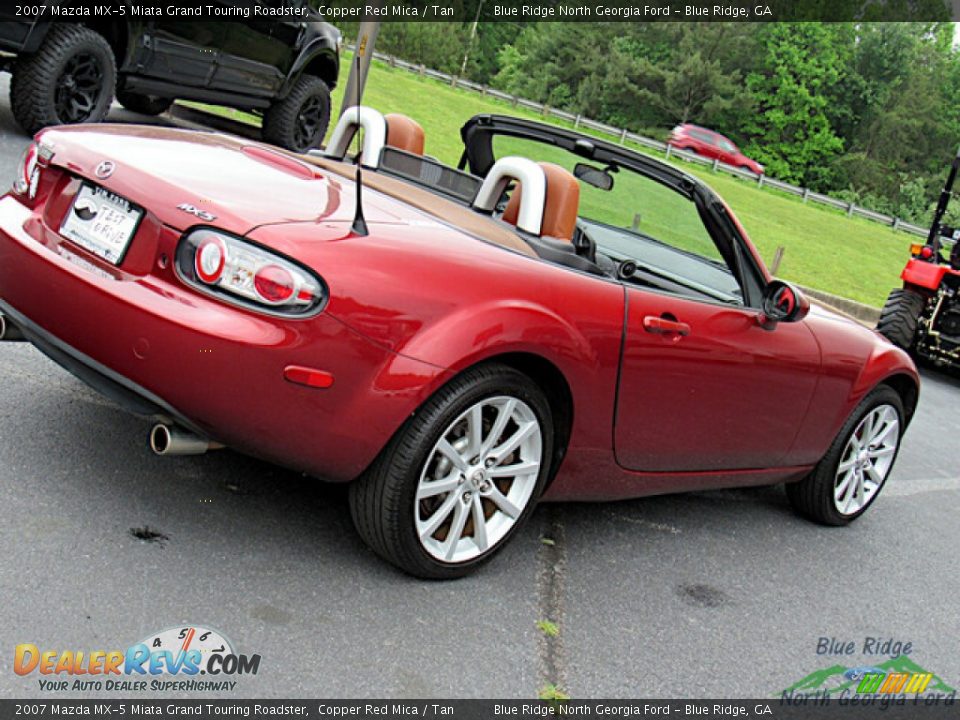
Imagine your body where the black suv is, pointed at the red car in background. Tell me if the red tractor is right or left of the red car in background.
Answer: right

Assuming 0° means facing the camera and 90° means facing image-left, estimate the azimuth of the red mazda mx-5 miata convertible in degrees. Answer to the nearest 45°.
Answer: approximately 225°

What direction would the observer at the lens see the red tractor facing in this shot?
facing away from the viewer and to the right of the viewer

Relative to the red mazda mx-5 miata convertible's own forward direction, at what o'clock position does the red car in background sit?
The red car in background is roughly at 11 o'clock from the red mazda mx-5 miata convertible.

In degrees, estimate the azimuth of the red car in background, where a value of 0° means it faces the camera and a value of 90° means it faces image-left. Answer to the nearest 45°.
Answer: approximately 270°

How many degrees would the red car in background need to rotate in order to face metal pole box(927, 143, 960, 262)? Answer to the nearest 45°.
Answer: approximately 90° to its right

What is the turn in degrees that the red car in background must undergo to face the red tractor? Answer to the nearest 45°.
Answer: approximately 90° to its right

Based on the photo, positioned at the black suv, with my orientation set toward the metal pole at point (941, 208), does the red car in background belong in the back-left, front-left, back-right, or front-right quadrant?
front-left
